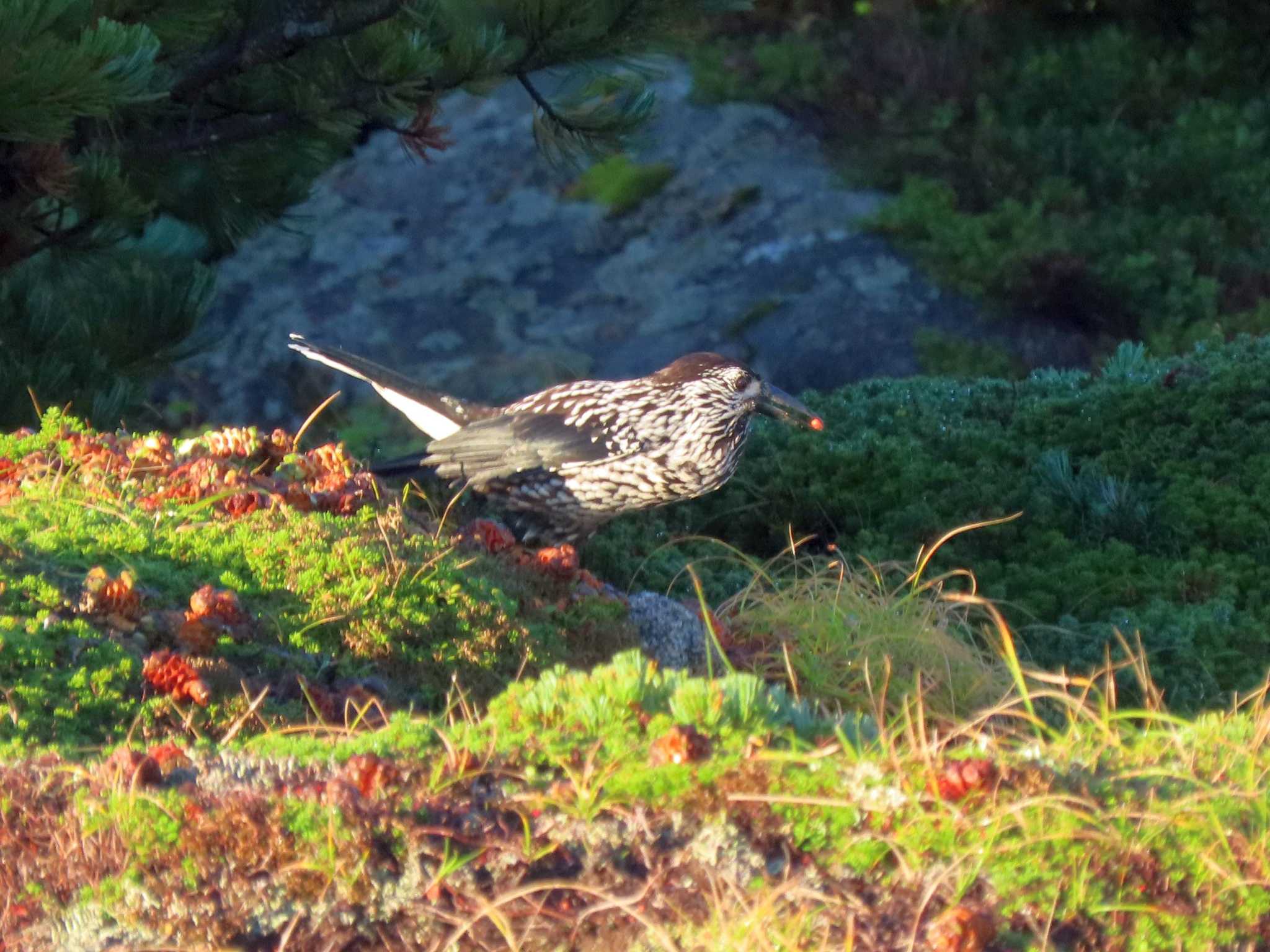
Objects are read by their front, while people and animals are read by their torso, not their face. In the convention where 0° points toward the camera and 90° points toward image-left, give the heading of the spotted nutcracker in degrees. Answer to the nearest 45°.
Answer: approximately 270°

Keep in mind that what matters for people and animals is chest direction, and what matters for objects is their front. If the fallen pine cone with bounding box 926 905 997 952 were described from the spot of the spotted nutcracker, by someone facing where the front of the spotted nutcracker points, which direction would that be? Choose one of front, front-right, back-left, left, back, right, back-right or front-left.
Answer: right

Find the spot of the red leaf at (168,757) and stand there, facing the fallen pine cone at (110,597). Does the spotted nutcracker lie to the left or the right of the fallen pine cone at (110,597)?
right

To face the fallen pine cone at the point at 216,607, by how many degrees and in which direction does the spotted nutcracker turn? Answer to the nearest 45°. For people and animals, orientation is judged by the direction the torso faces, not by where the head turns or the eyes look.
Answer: approximately 135° to its right

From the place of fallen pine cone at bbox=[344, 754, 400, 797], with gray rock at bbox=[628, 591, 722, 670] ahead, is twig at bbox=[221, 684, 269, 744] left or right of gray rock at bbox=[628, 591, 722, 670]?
left

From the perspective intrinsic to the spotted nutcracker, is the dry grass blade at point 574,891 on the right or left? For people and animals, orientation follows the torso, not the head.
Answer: on its right

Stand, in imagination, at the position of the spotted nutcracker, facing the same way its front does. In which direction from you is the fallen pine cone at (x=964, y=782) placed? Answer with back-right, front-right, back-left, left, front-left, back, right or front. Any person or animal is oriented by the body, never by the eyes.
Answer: right
